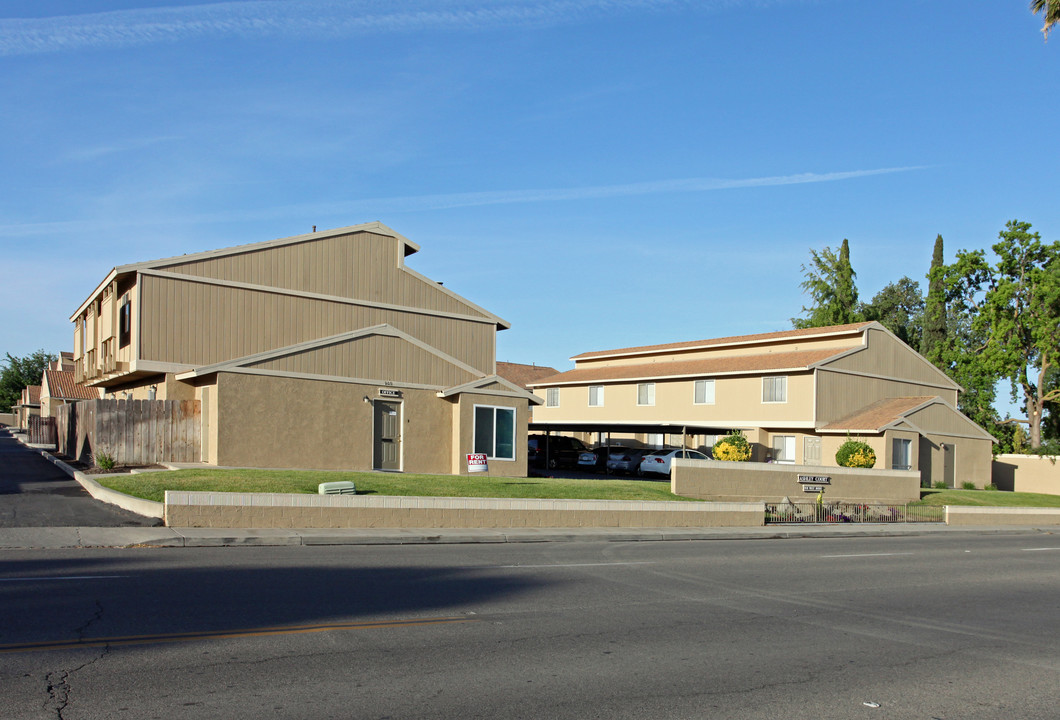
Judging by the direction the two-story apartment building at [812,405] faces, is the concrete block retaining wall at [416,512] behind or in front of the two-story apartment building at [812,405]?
in front

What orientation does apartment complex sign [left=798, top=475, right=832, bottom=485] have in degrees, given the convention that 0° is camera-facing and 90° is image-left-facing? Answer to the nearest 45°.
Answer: approximately 0°

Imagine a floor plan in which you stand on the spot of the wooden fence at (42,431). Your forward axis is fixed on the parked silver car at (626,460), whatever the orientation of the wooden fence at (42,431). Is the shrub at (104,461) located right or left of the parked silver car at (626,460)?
right

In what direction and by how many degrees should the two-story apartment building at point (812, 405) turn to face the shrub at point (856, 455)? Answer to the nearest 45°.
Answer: approximately 45° to its left

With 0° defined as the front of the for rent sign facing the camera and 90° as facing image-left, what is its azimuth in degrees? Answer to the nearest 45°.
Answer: approximately 0°
